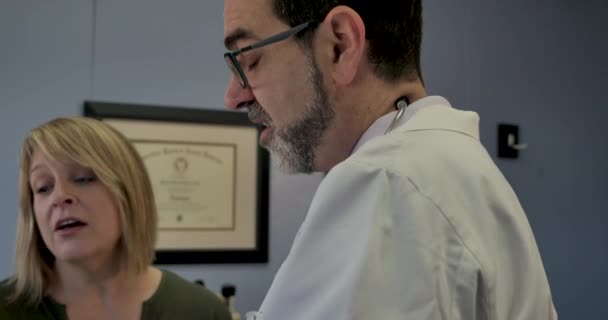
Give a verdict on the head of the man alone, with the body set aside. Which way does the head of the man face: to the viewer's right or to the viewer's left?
to the viewer's left

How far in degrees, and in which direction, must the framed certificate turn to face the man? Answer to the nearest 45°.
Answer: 0° — it already faces them

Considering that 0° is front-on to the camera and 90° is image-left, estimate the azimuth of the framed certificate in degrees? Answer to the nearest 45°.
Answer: approximately 0°

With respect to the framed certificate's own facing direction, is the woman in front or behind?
in front
